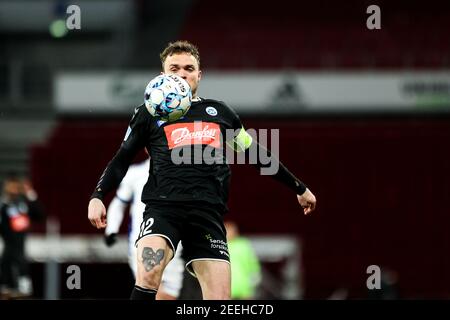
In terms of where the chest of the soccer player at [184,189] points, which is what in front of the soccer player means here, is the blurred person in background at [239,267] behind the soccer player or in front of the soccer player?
behind

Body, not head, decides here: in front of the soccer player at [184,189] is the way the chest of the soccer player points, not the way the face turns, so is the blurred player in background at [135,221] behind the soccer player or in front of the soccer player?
behind

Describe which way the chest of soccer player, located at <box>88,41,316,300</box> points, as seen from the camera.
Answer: toward the camera

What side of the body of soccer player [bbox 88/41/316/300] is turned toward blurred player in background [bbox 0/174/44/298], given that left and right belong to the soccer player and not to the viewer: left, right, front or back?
back
